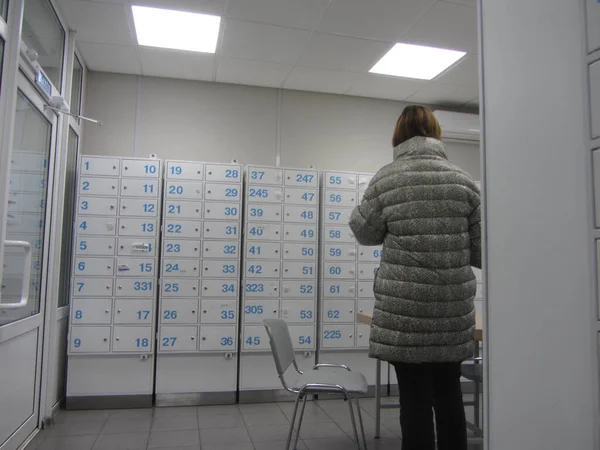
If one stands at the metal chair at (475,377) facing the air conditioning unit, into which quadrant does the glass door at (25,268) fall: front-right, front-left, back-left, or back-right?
back-left

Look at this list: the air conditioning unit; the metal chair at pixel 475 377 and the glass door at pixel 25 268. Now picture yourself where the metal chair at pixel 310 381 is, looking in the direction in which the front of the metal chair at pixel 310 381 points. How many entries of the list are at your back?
1

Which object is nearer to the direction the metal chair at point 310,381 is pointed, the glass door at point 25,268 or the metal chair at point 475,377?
the metal chair

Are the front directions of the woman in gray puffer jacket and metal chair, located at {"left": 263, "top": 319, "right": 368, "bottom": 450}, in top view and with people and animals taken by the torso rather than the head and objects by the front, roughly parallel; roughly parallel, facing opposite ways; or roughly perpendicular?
roughly perpendicular

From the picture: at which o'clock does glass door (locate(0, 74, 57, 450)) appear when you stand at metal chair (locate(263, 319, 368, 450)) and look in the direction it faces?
The glass door is roughly at 6 o'clock from the metal chair.

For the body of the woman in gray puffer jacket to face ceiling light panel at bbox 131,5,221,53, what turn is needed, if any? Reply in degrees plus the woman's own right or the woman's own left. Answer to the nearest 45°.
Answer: approximately 45° to the woman's own left

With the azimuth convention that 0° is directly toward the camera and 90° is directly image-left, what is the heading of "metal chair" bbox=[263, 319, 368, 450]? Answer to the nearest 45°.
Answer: approximately 270°

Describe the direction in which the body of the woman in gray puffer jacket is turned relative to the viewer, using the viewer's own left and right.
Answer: facing away from the viewer

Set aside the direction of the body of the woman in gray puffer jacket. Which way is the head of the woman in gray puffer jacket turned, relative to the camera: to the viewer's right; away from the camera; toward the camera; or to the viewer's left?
away from the camera

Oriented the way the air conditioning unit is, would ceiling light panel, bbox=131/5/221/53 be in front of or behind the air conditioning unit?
in front

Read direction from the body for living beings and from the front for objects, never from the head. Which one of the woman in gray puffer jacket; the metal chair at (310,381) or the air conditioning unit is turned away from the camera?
the woman in gray puffer jacket

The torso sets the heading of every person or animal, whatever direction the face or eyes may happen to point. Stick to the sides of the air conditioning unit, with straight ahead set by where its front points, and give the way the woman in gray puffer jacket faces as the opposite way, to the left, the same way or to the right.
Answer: the opposite way
